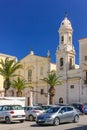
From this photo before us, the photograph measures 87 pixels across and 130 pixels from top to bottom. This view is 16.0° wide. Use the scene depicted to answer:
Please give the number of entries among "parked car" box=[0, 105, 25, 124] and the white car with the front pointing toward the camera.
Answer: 0

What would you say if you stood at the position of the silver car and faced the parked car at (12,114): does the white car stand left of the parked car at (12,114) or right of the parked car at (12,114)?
right

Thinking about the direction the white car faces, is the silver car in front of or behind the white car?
behind

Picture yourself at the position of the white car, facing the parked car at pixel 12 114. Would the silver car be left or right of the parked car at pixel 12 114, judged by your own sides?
left

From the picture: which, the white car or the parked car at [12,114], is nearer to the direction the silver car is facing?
the parked car

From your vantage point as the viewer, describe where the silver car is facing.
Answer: facing the viewer and to the left of the viewer

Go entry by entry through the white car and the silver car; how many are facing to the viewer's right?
0
